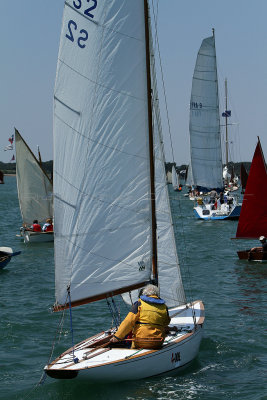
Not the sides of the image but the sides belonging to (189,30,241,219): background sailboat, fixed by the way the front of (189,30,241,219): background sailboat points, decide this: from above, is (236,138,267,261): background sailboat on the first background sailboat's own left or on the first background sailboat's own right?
on the first background sailboat's own right

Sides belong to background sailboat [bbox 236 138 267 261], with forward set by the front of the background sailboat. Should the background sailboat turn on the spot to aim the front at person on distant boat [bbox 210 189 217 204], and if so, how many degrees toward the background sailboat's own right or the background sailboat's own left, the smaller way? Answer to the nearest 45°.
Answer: approximately 90° to the background sailboat's own left

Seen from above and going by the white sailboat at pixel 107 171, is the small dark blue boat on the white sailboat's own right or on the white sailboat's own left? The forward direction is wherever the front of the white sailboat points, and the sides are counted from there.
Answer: on the white sailboat's own left

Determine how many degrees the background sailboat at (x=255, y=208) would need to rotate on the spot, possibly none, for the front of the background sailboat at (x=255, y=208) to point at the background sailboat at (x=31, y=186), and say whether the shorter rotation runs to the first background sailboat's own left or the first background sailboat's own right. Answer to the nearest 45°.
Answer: approximately 135° to the first background sailboat's own left

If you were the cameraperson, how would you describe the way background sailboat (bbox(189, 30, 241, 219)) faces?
facing away from the viewer and to the right of the viewer

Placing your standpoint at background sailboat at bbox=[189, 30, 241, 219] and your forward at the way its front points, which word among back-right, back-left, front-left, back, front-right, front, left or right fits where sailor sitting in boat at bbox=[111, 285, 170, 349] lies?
back-right

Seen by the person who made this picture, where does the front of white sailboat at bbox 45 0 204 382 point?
facing away from the viewer and to the right of the viewer

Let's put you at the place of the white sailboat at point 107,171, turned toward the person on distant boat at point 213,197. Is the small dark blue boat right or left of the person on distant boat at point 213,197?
left
